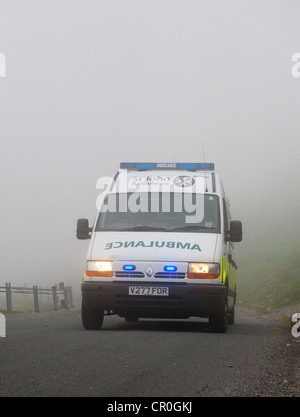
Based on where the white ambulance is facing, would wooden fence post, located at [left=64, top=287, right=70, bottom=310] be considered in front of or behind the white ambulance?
behind

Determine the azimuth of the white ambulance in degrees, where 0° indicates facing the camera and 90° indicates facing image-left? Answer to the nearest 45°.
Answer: approximately 0°
